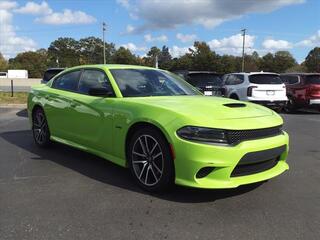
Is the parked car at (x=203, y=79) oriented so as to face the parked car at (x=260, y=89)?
no

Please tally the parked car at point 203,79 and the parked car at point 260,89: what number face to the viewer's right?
0

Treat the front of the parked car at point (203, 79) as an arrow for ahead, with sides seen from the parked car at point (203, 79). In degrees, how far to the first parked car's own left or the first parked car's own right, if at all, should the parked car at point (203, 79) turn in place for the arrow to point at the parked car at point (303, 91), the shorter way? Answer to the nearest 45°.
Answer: approximately 135° to the first parked car's own right

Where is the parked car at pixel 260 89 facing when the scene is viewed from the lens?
facing away from the viewer and to the left of the viewer

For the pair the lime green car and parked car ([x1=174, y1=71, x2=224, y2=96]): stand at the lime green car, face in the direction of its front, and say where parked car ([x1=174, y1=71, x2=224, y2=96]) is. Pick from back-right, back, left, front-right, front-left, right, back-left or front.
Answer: back-left

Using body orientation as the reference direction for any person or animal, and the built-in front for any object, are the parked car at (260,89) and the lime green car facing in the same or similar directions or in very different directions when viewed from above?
very different directions

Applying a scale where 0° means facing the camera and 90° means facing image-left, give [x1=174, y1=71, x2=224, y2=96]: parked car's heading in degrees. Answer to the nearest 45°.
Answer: approximately 135°

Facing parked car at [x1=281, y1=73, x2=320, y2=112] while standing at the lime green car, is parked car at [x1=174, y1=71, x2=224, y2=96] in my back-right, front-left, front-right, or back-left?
front-left

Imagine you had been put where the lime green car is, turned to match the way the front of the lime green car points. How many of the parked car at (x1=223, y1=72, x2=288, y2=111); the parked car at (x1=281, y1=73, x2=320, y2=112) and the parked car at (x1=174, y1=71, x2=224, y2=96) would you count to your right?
0

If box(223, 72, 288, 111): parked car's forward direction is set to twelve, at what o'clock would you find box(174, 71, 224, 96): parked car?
box(174, 71, 224, 96): parked car is roughly at 10 o'clock from box(223, 72, 288, 111): parked car.

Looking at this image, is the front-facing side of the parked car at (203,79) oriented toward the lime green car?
no

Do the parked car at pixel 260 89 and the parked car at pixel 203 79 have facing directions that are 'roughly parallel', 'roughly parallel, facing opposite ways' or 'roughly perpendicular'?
roughly parallel

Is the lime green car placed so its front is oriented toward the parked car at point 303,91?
no
